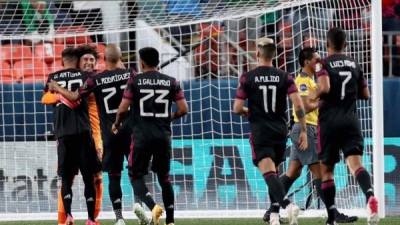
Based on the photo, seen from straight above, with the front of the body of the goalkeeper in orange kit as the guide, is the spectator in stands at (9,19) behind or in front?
behind

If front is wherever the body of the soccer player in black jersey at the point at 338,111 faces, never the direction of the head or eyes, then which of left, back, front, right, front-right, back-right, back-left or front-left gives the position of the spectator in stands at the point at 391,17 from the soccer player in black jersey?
front

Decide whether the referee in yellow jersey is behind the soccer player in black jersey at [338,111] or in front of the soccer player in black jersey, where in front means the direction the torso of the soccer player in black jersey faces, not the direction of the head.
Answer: in front

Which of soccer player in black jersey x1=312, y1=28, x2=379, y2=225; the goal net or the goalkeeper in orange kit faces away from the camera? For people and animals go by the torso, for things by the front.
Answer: the soccer player in black jersey

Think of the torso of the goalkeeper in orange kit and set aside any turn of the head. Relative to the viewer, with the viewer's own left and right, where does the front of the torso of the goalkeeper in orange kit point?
facing the viewer

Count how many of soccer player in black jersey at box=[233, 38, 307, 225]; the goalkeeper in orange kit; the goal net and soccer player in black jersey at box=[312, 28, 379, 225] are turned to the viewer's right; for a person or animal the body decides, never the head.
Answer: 0

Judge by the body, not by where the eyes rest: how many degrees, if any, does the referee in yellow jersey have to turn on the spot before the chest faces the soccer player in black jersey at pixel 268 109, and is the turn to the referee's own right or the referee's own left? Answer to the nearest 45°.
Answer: approximately 90° to the referee's own right

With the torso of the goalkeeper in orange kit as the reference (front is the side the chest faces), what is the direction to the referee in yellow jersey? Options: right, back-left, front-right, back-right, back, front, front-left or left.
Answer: left

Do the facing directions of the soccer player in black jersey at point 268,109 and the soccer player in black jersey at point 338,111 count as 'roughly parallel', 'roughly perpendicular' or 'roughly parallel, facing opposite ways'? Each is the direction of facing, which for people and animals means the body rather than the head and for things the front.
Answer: roughly parallel

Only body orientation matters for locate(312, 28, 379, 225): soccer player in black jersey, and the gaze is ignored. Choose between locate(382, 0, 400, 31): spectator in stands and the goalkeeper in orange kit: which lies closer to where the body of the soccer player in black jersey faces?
the spectator in stands

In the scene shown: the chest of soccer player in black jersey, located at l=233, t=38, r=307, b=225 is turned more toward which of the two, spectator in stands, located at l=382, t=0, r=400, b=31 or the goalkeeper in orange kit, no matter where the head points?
the spectator in stands

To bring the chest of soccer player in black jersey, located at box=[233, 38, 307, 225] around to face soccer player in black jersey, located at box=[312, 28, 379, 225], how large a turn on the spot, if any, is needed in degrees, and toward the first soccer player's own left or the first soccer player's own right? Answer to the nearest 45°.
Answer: approximately 90° to the first soccer player's own right

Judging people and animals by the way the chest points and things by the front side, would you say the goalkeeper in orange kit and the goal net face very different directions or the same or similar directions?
same or similar directions

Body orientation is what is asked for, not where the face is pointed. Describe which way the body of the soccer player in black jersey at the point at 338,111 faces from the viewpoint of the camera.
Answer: away from the camera

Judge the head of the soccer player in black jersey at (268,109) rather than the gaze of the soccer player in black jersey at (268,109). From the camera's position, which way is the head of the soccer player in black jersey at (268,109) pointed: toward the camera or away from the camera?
away from the camera
